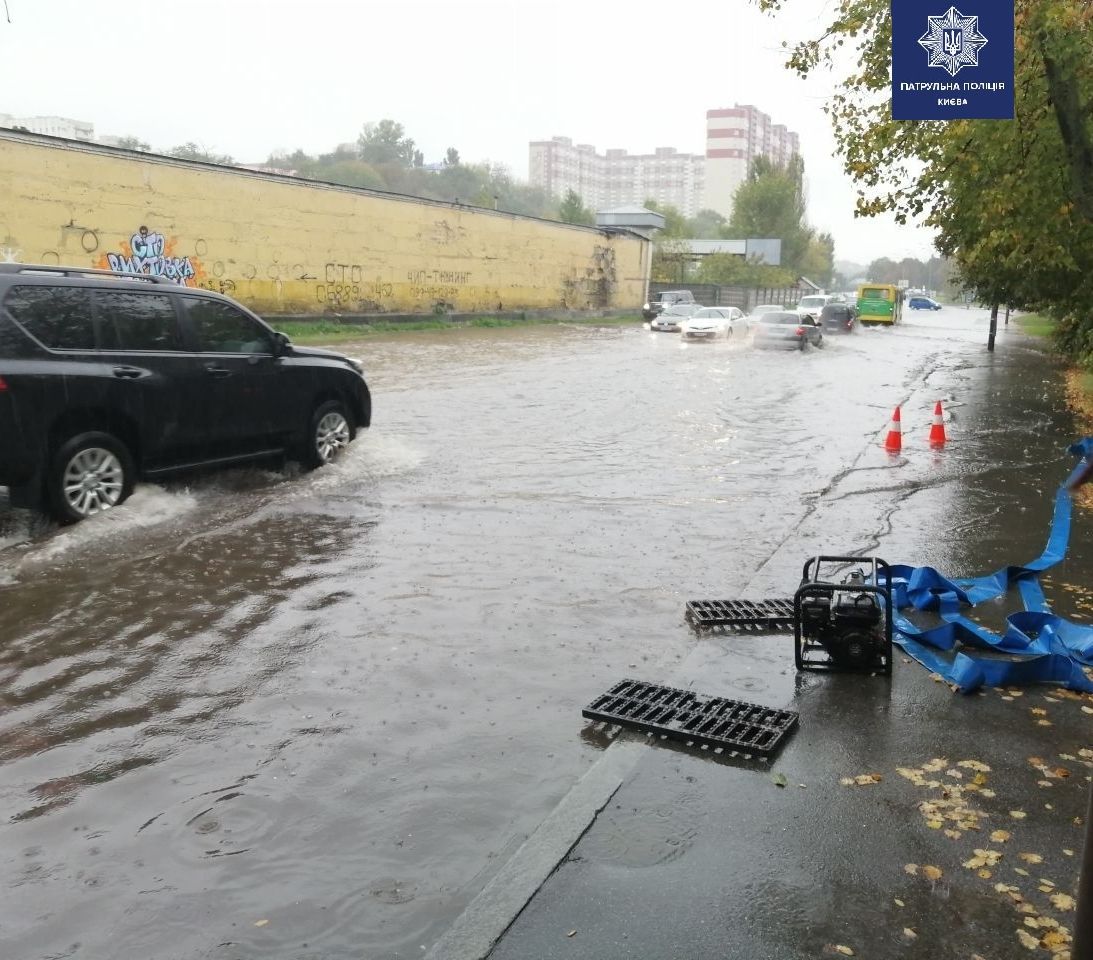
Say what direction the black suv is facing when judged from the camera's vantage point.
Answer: facing away from the viewer and to the right of the viewer

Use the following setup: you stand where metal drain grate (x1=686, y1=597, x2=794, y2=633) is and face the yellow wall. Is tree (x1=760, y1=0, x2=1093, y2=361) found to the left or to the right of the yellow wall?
right

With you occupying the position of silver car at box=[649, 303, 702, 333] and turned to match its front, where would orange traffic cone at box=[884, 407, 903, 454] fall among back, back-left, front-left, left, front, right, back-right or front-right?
front-left

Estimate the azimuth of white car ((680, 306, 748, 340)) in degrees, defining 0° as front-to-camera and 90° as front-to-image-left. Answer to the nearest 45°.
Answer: approximately 45°

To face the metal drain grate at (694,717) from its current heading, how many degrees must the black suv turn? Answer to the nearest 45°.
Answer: approximately 90° to its right

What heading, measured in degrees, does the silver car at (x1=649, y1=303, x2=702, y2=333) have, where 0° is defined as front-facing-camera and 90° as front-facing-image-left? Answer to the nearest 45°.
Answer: approximately 45°

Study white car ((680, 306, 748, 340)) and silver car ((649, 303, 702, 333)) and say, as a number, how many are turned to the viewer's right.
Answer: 0
